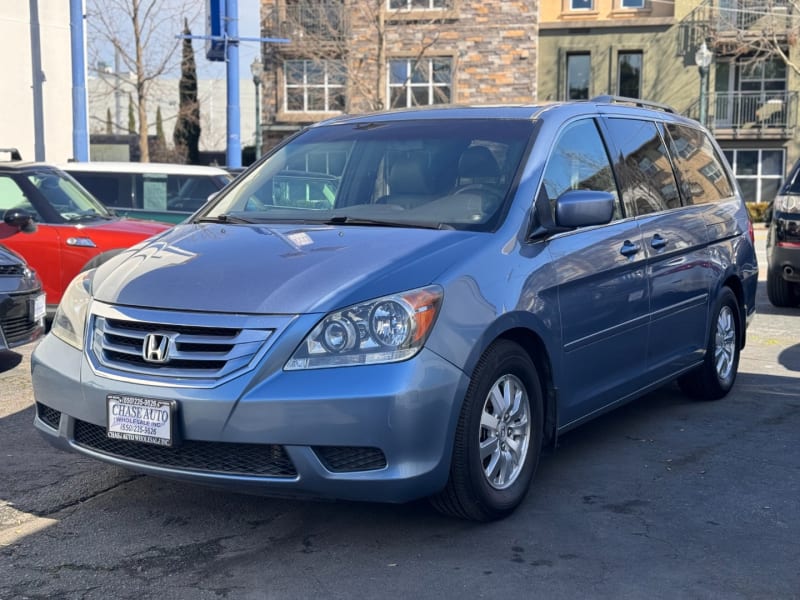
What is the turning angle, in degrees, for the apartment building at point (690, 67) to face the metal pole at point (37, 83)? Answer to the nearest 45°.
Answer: approximately 45° to its right

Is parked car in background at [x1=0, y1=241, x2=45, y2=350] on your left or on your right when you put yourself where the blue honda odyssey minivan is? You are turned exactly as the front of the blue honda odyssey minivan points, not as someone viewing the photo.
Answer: on your right

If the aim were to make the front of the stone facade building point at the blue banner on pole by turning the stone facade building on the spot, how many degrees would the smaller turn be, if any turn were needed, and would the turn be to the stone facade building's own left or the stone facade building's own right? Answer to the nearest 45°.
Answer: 0° — it already faces it

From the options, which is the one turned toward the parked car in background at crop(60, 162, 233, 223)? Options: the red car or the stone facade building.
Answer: the stone facade building

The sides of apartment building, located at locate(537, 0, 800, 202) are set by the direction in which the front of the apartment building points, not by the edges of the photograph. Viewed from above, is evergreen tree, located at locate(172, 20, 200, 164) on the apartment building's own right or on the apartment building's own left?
on the apartment building's own right

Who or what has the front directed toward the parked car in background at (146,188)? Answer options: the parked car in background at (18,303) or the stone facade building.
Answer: the stone facade building

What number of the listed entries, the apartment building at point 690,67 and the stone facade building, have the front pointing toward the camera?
2

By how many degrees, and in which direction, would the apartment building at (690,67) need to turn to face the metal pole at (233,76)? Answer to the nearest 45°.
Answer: approximately 45° to its right

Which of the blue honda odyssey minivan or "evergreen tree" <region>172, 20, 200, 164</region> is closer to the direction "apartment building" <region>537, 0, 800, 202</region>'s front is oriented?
the blue honda odyssey minivan

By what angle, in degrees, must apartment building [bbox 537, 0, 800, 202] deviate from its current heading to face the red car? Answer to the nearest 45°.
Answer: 0° — it already faces it
